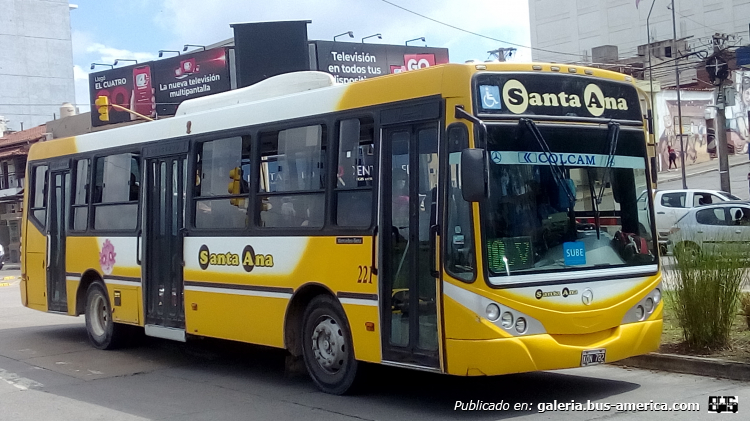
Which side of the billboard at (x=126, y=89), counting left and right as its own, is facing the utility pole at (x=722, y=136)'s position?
left

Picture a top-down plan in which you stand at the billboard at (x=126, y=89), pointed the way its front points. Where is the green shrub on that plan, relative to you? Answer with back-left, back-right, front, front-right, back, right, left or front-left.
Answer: front-left

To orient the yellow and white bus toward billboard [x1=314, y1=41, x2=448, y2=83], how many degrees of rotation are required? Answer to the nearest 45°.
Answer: approximately 135° to its left

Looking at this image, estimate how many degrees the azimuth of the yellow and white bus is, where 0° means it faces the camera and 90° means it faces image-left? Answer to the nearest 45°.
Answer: approximately 315°

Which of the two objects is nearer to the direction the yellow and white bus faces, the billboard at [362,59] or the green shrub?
the green shrub

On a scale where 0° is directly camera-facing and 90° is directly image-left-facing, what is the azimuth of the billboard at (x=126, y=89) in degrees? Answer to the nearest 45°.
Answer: approximately 45°

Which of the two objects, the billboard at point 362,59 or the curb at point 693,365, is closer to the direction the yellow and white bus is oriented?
the curb

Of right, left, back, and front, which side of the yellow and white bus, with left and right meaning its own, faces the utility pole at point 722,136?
left

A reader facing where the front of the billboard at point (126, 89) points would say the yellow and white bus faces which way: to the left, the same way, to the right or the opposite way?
to the left
